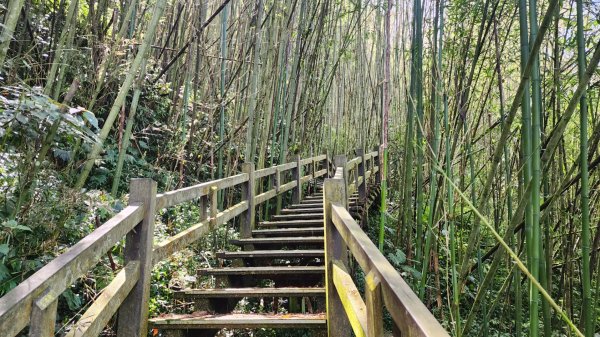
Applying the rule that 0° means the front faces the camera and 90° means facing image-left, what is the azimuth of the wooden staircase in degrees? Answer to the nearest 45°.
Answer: approximately 0°
